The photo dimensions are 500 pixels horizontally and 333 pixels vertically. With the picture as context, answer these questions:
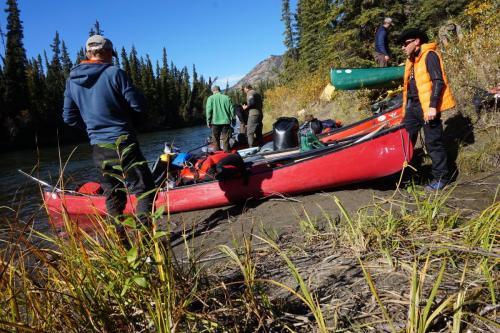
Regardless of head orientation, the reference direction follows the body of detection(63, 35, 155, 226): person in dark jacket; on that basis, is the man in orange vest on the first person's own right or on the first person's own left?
on the first person's own right

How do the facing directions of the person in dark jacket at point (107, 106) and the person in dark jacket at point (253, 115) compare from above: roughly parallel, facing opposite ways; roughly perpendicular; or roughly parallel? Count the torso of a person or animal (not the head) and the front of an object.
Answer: roughly perpendicular

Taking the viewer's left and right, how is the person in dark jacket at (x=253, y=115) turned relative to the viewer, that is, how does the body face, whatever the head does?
facing to the left of the viewer

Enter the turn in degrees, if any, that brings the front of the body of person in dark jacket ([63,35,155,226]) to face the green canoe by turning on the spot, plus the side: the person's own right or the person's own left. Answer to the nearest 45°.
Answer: approximately 45° to the person's own right

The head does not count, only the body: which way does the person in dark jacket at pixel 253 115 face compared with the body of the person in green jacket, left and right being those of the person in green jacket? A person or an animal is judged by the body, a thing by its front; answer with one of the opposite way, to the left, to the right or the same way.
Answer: to the left

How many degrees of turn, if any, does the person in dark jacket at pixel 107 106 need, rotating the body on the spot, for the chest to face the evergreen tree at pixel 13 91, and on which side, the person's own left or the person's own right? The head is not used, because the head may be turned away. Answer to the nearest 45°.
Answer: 0° — they already face it
